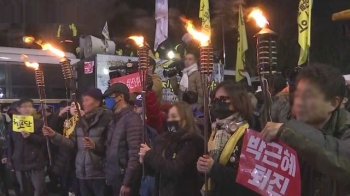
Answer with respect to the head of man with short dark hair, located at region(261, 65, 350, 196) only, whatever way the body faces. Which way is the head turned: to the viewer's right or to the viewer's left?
to the viewer's left

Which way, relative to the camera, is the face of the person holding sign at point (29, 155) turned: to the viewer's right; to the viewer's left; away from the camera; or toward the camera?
toward the camera

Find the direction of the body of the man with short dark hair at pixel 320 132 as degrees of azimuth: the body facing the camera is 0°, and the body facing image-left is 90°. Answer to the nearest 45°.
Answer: approximately 45°

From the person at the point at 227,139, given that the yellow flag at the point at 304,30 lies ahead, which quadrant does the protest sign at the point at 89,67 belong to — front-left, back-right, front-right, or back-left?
front-left

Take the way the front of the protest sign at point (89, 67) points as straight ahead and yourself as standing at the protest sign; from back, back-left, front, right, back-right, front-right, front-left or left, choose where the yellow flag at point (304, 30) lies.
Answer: front-left

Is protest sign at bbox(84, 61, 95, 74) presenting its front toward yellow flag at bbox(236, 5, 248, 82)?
no

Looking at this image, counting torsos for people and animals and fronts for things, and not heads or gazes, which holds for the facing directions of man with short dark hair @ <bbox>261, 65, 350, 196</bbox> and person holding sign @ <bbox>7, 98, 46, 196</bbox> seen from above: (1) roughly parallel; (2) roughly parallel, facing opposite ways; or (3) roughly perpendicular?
roughly perpendicular

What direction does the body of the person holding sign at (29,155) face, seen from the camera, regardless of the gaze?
toward the camera

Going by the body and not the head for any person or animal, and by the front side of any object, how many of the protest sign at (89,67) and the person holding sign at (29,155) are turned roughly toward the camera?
2

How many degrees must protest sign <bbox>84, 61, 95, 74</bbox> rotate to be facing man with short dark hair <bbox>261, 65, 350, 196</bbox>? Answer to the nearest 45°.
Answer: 0° — it already faces them

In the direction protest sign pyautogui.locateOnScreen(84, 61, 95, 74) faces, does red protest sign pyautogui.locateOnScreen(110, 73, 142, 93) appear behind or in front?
in front
